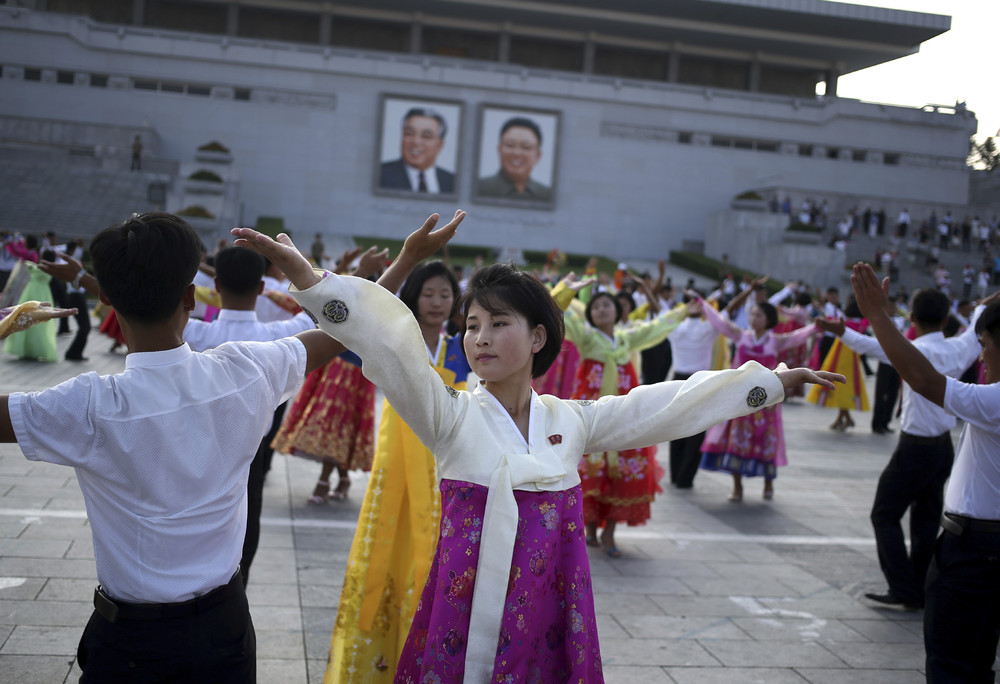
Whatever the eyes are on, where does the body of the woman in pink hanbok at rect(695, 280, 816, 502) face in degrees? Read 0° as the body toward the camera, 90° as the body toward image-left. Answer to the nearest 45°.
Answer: approximately 0°

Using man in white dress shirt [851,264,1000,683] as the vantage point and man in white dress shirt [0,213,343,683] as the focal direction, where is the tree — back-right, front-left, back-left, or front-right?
back-right

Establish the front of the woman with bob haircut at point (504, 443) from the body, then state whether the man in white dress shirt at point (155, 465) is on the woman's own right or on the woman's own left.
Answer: on the woman's own right

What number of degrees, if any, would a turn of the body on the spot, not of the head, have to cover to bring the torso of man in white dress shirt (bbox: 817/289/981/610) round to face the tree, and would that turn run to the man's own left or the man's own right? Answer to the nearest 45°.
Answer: approximately 45° to the man's own right

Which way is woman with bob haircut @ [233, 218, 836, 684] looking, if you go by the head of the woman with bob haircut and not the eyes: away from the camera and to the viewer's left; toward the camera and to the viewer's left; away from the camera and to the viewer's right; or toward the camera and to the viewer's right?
toward the camera and to the viewer's left

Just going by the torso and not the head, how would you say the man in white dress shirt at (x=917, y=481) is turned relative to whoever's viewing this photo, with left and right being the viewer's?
facing away from the viewer and to the left of the viewer

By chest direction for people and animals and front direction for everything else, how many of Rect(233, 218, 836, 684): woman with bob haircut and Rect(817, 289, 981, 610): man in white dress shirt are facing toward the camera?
1

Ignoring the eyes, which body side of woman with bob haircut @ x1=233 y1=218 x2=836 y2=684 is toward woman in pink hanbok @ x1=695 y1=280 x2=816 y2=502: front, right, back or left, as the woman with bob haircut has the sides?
back

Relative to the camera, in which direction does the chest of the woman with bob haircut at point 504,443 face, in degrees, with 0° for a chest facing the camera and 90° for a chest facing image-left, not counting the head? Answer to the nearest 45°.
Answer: approximately 0°

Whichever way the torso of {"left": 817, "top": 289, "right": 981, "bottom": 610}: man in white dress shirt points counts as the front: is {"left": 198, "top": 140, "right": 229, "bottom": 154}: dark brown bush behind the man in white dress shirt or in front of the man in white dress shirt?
in front
